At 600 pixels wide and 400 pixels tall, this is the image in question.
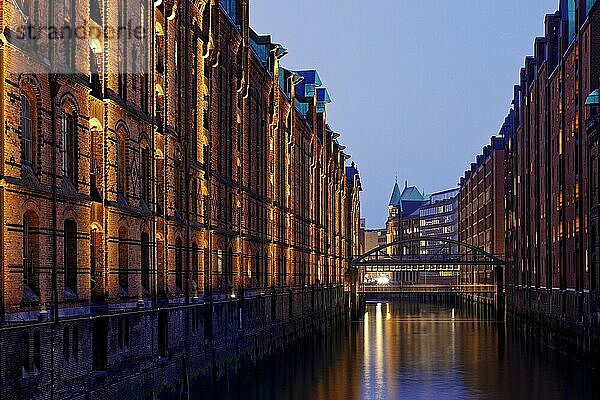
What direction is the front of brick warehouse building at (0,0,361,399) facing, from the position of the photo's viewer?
facing the viewer and to the right of the viewer
